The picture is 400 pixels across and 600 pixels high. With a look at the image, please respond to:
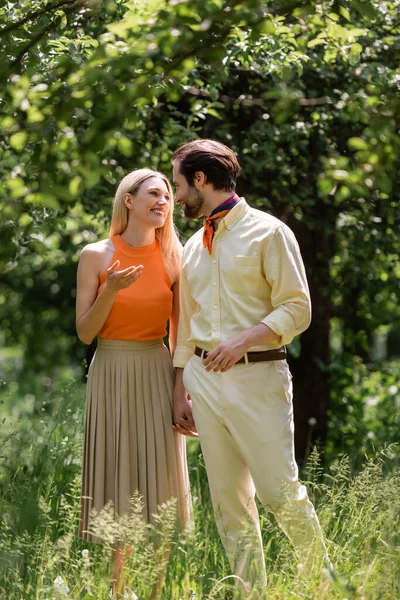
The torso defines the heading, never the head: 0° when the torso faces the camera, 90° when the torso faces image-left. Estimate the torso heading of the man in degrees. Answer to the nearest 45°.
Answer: approximately 45°

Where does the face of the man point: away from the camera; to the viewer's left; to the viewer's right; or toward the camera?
to the viewer's left
